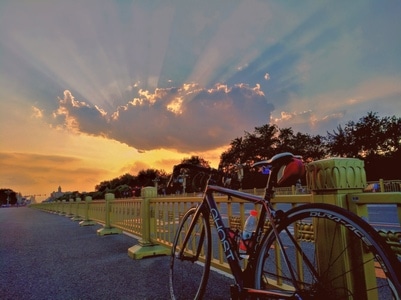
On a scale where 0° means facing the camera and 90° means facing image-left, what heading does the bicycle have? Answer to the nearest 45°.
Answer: approximately 135°
